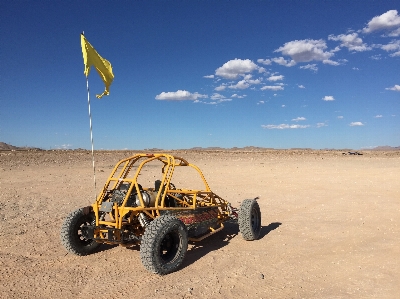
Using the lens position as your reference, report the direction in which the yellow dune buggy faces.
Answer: facing away from the viewer and to the right of the viewer
